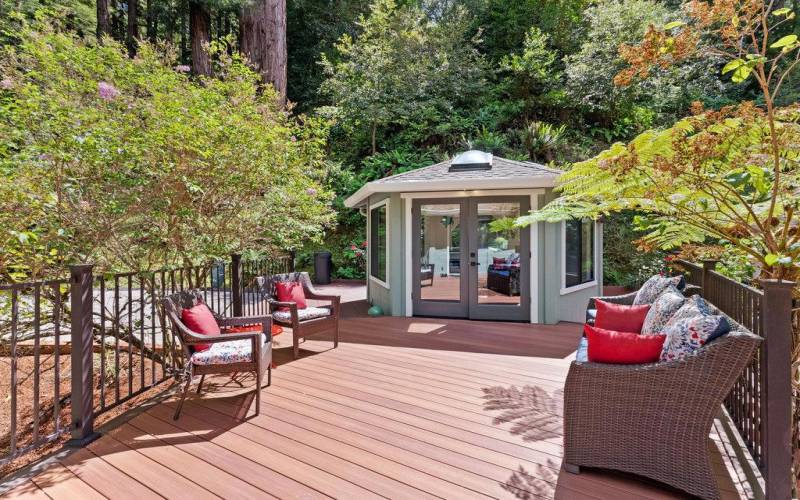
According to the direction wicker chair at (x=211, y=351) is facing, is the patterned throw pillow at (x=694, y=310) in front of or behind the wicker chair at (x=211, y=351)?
in front

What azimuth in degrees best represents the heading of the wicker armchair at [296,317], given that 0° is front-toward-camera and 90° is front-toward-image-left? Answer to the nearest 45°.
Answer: approximately 315°

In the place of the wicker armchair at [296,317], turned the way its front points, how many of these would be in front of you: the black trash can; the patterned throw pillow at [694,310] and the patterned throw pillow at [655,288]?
2

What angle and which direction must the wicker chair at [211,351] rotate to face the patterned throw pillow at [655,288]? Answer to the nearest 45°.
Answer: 0° — it already faces it

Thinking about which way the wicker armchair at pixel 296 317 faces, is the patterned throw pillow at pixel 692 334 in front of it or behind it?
in front

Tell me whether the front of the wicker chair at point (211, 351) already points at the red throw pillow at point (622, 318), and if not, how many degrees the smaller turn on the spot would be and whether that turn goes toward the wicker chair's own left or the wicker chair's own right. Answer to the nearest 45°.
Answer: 0° — it already faces it

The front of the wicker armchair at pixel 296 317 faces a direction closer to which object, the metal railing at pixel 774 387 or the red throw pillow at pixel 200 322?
the metal railing

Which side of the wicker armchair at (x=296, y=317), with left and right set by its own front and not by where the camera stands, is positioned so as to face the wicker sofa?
front

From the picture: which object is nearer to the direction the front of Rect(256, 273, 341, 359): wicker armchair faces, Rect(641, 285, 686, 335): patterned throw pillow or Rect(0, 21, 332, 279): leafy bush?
the patterned throw pillow

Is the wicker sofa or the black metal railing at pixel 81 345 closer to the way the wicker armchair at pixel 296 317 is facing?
the wicker sofa

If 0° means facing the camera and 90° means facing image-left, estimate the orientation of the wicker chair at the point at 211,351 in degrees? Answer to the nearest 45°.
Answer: approximately 270°

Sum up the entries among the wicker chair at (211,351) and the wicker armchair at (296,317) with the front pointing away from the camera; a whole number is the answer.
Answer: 0

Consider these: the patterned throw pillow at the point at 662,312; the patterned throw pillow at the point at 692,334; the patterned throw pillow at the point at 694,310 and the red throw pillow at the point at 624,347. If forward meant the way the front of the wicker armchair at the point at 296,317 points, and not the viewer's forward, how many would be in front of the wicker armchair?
4
